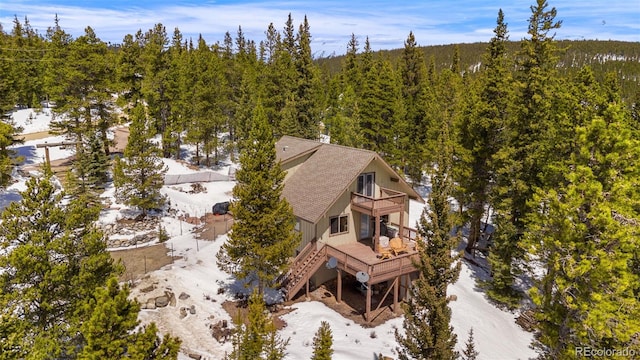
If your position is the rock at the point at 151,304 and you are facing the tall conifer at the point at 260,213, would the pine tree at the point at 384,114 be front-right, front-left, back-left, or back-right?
front-left

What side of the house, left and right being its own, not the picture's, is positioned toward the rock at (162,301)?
right

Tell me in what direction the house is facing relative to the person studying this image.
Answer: facing the viewer and to the right of the viewer

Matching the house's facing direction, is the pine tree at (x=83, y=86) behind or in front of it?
behind

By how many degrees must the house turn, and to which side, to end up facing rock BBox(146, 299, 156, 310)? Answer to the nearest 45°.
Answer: approximately 90° to its right

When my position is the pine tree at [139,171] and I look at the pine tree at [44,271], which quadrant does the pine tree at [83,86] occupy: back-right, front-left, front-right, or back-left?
back-right

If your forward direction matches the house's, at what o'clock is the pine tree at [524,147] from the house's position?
The pine tree is roughly at 10 o'clock from the house.

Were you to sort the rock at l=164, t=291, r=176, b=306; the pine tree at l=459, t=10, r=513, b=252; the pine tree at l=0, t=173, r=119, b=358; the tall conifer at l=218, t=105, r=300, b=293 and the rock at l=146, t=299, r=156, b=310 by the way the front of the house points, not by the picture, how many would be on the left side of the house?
1

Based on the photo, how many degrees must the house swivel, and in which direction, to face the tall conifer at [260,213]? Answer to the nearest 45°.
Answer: approximately 90° to its right

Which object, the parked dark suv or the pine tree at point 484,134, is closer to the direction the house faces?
the pine tree

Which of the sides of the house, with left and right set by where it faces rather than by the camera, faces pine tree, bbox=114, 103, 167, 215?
back

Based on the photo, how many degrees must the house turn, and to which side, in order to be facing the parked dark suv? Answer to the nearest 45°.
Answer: approximately 180°

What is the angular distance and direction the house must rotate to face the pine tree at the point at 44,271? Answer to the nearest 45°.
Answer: approximately 90° to its right

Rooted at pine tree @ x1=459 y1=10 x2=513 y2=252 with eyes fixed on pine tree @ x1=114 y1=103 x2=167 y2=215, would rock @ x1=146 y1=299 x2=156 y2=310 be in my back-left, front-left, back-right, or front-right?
front-left

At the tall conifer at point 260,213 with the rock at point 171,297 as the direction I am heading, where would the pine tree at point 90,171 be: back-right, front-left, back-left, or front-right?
front-right
